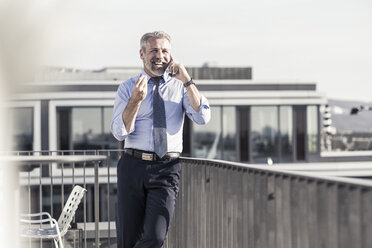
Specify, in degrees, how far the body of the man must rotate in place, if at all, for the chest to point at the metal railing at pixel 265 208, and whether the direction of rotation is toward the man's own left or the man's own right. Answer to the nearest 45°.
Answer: approximately 45° to the man's own left

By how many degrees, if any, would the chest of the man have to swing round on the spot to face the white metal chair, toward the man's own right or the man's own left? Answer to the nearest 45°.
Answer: approximately 135° to the man's own right

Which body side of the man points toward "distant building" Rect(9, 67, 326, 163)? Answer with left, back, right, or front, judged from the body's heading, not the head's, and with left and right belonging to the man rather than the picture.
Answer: back

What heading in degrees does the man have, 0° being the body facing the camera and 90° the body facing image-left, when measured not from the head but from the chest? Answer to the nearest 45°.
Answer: approximately 0°
